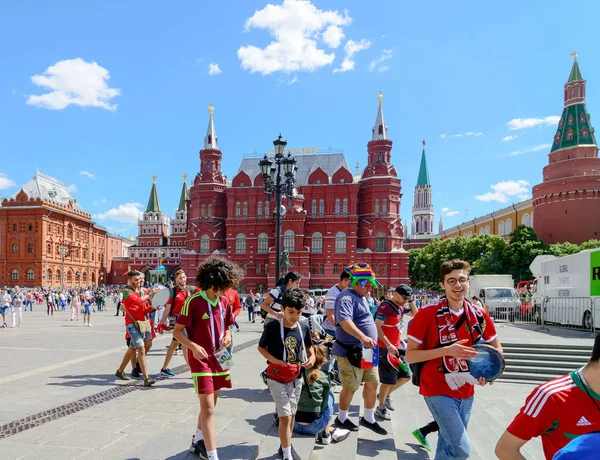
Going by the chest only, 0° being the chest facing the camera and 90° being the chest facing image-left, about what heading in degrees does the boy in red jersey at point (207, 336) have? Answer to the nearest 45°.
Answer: approximately 315°

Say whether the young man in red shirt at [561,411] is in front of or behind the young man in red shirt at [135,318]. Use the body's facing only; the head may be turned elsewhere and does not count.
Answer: in front

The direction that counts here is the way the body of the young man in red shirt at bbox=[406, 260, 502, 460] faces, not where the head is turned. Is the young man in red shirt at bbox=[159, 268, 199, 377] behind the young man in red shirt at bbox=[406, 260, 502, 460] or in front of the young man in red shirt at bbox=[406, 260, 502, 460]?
behind

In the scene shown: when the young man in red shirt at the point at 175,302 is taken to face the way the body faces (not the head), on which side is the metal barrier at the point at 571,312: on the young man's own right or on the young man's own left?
on the young man's own left

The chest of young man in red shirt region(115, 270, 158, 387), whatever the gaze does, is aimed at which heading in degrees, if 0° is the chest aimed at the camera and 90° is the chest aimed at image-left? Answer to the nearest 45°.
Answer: approximately 315°

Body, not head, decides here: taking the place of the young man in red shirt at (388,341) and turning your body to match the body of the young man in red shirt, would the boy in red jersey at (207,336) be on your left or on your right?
on your right

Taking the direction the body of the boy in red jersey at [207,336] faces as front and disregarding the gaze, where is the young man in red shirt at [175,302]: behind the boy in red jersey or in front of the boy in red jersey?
behind

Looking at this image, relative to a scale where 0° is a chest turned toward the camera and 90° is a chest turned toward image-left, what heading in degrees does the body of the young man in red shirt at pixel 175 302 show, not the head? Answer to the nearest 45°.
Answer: approximately 315°
